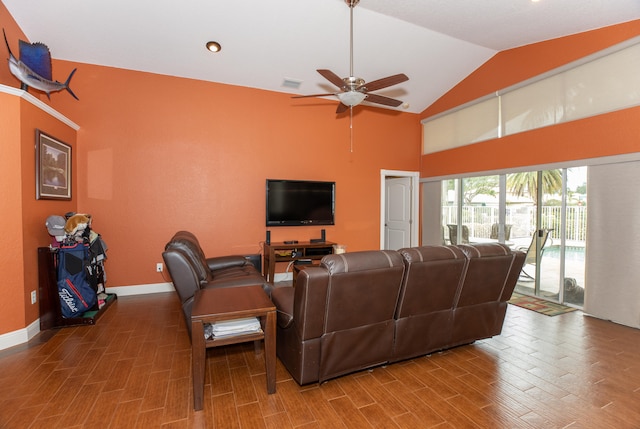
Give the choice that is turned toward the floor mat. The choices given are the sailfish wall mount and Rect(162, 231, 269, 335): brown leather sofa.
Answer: the brown leather sofa

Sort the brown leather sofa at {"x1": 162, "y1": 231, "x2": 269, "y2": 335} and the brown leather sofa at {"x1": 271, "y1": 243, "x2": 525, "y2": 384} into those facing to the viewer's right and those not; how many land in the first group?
1

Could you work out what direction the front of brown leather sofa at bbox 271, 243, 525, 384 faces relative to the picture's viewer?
facing away from the viewer and to the left of the viewer

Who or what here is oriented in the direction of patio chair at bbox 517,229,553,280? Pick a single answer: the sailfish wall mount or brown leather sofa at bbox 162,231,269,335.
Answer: the brown leather sofa

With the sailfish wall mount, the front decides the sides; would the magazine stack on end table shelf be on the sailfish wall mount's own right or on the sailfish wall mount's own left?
on the sailfish wall mount's own left

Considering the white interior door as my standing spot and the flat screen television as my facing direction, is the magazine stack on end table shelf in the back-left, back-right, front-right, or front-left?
front-left

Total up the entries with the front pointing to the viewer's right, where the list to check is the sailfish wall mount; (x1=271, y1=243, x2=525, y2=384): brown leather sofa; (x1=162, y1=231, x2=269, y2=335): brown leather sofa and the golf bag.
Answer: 1

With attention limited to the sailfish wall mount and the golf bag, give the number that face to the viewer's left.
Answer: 1

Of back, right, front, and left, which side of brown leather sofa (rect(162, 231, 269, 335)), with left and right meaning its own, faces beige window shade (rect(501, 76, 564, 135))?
front

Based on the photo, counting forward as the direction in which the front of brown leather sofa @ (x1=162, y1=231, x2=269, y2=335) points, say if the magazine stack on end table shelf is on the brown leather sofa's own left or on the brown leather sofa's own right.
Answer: on the brown leather sofa's own right

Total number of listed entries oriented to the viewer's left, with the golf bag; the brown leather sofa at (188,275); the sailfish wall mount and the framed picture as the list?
1

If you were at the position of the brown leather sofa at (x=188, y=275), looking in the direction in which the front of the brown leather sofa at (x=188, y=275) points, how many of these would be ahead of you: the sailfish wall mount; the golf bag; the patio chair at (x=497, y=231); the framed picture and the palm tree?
2

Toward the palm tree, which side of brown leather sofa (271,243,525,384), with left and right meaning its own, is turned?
right

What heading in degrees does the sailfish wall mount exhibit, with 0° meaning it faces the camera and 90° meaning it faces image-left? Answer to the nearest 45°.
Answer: approximately 90°

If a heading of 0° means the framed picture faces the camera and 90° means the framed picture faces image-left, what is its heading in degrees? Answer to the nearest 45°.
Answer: approximately 315°

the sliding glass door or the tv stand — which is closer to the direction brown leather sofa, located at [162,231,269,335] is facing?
the sliding glass door

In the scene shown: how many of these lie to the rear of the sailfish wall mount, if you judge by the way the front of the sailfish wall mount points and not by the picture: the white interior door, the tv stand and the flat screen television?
3

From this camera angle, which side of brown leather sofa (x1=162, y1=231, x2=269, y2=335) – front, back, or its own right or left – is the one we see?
right

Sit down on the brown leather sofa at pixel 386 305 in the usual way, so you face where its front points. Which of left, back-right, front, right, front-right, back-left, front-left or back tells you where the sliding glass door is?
right

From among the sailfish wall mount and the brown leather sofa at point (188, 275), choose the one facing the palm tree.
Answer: the brown leather sofa

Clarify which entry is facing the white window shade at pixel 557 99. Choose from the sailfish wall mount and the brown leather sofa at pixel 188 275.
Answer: the brown leather sofa

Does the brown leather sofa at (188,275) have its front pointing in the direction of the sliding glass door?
yes
